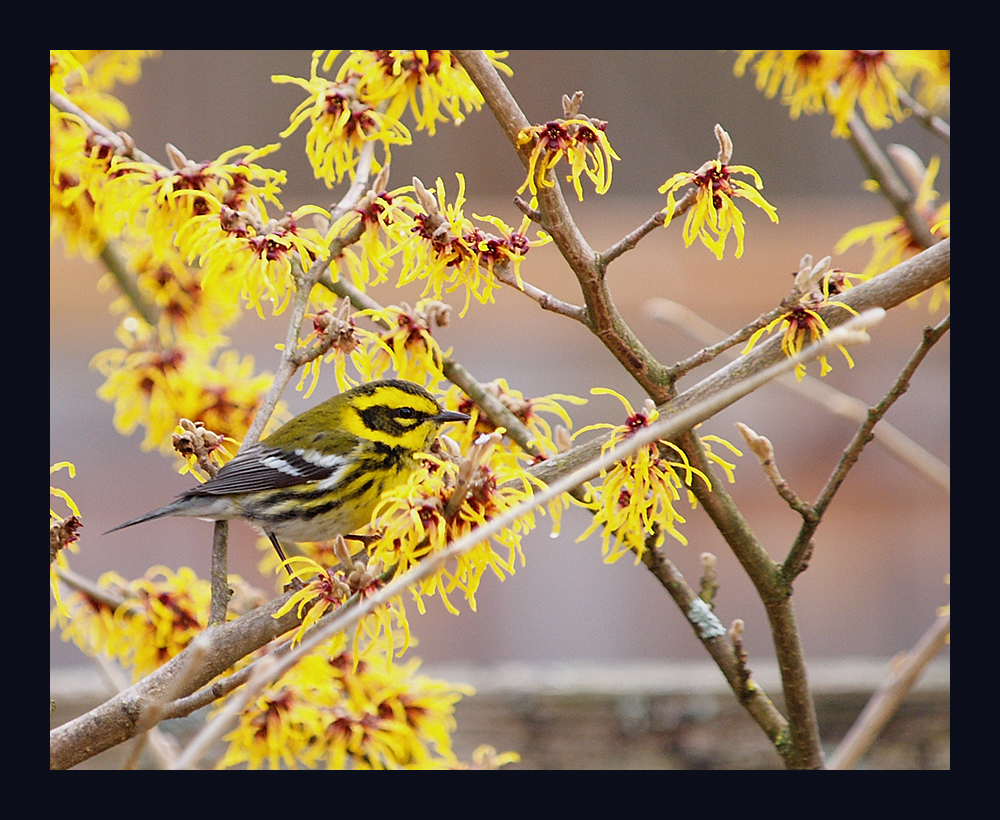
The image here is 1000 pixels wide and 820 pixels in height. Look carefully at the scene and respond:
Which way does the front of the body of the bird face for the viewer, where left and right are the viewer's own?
facing to the right of the viewer
